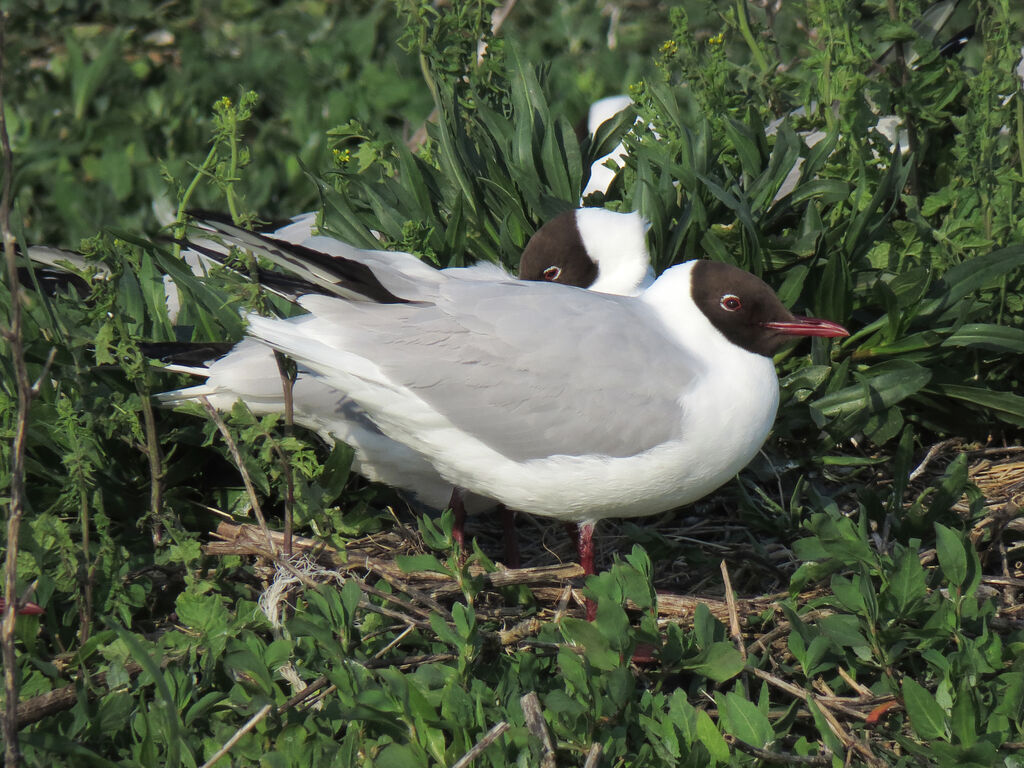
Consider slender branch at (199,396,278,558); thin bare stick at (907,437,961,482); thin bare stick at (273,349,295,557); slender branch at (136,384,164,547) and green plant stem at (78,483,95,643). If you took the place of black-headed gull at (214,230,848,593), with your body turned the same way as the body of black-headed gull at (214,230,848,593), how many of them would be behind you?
4

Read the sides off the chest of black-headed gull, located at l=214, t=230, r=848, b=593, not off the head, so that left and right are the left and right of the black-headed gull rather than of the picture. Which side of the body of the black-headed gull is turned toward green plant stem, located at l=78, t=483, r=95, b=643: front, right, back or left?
back

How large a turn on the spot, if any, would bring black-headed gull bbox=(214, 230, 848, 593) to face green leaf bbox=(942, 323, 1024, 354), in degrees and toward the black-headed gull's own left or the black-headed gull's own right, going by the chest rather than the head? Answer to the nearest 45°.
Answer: approximately 45° to the black-headed gull's own left

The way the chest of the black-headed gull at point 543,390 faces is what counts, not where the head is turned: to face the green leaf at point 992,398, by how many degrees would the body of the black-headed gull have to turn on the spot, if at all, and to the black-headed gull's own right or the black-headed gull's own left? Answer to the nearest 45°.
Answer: approximately 45° to the black-headed gull's own left

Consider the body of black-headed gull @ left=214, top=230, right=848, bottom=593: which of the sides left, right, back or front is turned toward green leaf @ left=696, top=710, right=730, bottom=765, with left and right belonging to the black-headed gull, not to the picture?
right

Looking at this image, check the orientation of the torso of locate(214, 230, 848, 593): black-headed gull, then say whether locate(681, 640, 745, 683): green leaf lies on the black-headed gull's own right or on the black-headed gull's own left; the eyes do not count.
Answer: on the black-headed gull's own right

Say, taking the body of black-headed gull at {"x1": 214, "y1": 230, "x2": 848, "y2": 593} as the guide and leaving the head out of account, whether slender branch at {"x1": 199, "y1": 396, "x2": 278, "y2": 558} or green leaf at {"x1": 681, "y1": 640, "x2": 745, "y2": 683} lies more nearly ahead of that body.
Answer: the green leaf

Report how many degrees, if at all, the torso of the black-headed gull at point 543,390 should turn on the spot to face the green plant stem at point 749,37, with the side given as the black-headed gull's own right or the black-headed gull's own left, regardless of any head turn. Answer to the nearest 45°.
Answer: approximately 90° to the black-headed gull's own left

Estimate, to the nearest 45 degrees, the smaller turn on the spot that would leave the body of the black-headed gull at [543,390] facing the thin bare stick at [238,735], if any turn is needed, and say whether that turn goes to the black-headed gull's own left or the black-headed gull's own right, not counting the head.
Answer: approximately 135° to the black-headed gull's own right

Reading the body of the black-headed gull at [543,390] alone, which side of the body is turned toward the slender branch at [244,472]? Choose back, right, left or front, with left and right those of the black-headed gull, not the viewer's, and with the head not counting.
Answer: back

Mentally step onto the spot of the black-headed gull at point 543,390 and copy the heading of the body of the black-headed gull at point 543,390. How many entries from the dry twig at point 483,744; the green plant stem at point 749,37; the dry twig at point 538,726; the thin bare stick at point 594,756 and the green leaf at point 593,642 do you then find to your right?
4

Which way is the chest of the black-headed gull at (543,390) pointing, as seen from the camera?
to the viewer's right

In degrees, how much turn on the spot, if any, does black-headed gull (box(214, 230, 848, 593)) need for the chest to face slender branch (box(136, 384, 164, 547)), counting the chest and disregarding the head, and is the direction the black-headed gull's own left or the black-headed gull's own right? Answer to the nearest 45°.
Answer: approximately 180°

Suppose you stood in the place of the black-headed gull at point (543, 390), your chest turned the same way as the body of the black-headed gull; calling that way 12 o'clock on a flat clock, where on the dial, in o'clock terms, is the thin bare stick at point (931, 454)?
The thin bare stick is roughly at 11 o'clock from the black-headed gull.
